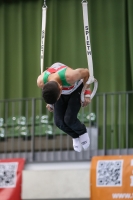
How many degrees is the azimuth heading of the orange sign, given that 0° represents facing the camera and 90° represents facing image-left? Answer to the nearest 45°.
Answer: approximately 0°
